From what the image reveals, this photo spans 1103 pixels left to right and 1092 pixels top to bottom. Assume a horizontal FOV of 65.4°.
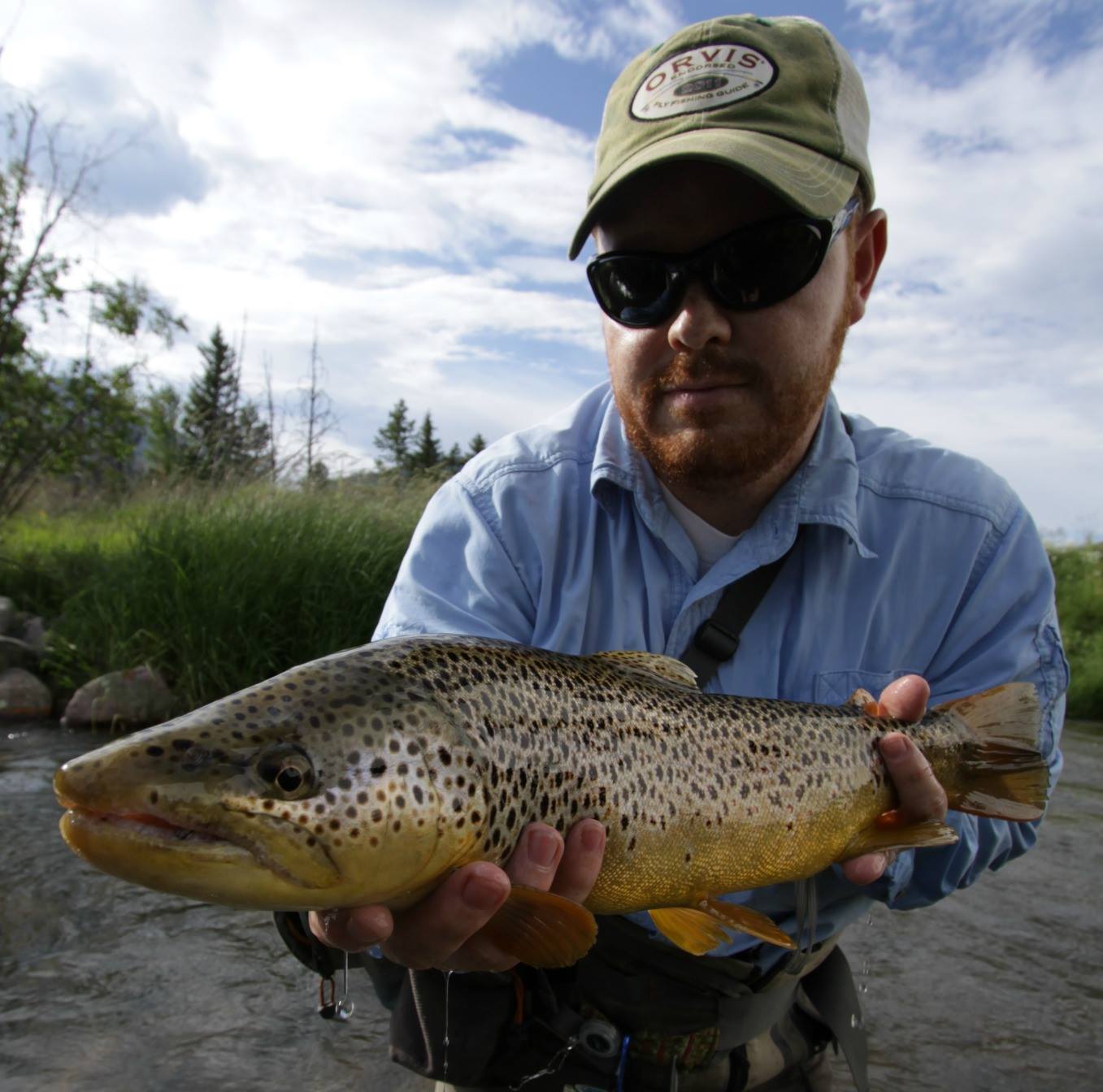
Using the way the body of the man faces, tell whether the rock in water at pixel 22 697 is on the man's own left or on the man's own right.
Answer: on the man's own right

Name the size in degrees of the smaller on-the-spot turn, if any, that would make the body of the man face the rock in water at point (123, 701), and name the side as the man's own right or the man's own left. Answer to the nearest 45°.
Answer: approximately 135° to the man's own right

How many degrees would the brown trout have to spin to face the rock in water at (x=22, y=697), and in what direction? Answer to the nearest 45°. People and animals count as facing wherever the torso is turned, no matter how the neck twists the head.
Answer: approximately 45° to its right

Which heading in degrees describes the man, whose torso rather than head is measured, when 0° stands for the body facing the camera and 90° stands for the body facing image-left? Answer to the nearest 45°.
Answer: approximately 0°

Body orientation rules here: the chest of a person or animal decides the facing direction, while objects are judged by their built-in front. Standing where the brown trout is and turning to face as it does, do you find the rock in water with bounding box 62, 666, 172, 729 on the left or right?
on its right

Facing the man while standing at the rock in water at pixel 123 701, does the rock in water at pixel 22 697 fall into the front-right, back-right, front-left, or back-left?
back-right

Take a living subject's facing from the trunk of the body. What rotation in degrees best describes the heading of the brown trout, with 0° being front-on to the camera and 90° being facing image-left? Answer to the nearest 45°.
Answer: approximately 90°
